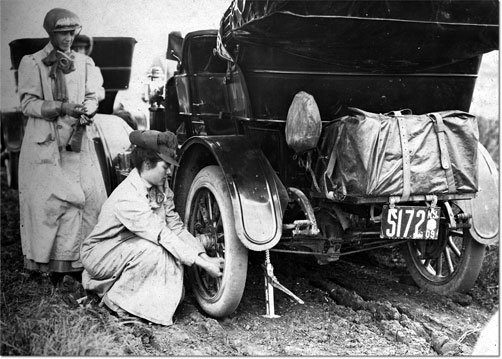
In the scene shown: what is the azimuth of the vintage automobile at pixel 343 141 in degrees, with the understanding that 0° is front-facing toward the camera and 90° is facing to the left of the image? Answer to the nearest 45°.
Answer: approximately 135°

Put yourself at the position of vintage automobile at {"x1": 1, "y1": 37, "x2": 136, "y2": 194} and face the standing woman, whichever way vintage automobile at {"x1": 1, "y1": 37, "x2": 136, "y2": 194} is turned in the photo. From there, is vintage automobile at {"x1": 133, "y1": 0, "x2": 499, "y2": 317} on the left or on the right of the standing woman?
left

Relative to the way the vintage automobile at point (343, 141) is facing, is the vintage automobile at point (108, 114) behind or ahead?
ahead

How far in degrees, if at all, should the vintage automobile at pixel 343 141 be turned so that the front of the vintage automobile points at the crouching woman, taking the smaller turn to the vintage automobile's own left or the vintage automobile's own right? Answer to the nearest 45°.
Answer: approximately 135° to the vintage automobile's own left

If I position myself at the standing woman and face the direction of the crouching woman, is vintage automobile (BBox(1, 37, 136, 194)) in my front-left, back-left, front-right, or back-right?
back-left

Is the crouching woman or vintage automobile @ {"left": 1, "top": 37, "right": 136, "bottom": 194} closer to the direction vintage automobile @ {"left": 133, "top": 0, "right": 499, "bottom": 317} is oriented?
the vintage automobile

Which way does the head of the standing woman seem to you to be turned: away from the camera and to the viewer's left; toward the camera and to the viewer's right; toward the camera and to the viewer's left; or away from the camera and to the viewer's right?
toward the camera and to the viewer's right
